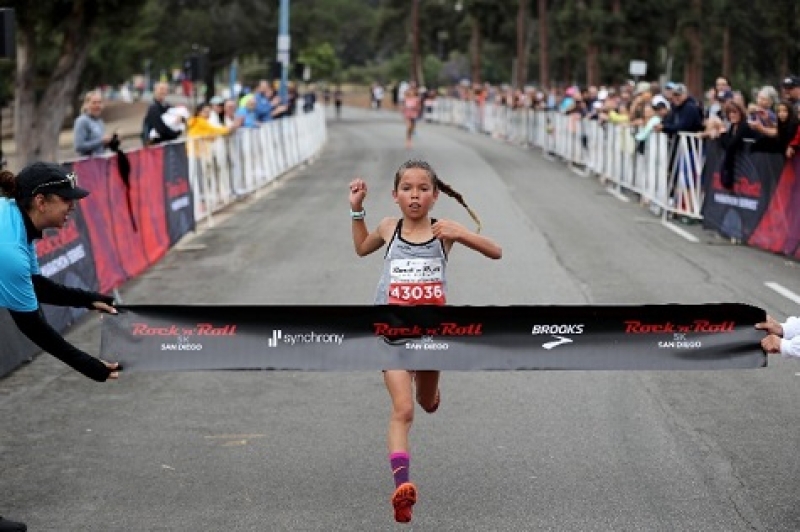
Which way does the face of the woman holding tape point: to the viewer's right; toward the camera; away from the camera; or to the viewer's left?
to the viewer's right

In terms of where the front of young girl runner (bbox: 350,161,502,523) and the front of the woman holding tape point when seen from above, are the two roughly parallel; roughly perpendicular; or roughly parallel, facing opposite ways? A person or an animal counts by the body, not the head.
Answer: roughly perpendicular

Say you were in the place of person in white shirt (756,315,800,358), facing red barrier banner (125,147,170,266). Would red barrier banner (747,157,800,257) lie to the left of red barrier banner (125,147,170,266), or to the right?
right

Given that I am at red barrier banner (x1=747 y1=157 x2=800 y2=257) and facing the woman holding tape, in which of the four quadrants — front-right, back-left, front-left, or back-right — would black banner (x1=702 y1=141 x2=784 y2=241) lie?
back-right

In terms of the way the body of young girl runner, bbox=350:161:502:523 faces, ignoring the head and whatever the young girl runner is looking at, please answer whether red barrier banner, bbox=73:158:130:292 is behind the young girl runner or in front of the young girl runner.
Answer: behind

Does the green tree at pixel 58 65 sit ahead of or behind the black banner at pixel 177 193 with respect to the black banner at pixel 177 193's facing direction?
behind

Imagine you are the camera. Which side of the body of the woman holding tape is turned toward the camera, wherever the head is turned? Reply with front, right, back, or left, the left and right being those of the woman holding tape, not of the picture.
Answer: right

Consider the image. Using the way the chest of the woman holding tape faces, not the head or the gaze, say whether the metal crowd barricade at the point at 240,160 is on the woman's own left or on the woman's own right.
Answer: on the woman's own left

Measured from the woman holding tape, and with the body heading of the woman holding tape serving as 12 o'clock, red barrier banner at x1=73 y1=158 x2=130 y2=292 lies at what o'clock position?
The red barrier banner is roughly at 9 o'clock from the woman holding tape.

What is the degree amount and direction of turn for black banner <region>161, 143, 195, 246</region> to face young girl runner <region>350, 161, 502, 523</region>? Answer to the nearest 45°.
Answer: approximately 45° to its right

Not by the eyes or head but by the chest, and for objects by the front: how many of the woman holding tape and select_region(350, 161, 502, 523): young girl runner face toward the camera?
1

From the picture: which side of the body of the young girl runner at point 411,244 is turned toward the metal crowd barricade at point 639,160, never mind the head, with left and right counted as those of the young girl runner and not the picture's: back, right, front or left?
back
